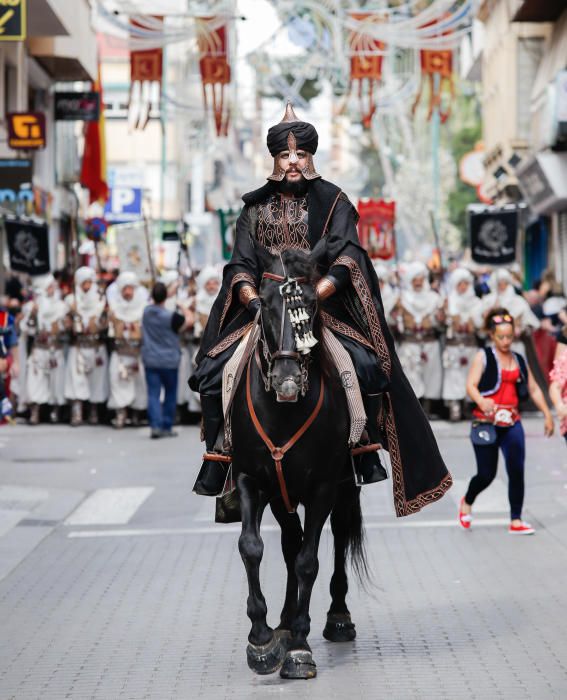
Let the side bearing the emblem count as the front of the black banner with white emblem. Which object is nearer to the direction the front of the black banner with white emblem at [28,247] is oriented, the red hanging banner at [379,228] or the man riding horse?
the man riding horse

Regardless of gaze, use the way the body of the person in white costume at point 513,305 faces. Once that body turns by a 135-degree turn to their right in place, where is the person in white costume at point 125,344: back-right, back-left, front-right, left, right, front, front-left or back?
front-left

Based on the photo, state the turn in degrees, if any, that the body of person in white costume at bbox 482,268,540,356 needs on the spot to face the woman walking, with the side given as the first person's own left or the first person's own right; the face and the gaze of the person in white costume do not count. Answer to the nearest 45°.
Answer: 0° — they already face them

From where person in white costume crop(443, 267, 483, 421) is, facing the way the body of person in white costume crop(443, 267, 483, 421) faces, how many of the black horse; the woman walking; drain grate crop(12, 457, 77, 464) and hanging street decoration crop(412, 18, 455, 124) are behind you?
1

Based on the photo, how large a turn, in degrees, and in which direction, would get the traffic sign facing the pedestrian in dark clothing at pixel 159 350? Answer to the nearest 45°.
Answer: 0° — it already faces them

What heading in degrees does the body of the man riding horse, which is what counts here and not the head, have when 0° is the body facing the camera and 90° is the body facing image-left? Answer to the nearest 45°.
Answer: approximately 0°

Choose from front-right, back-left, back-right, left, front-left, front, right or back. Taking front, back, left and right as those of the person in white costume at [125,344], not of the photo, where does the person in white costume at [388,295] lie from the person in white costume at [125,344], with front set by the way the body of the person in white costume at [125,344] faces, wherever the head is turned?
left
